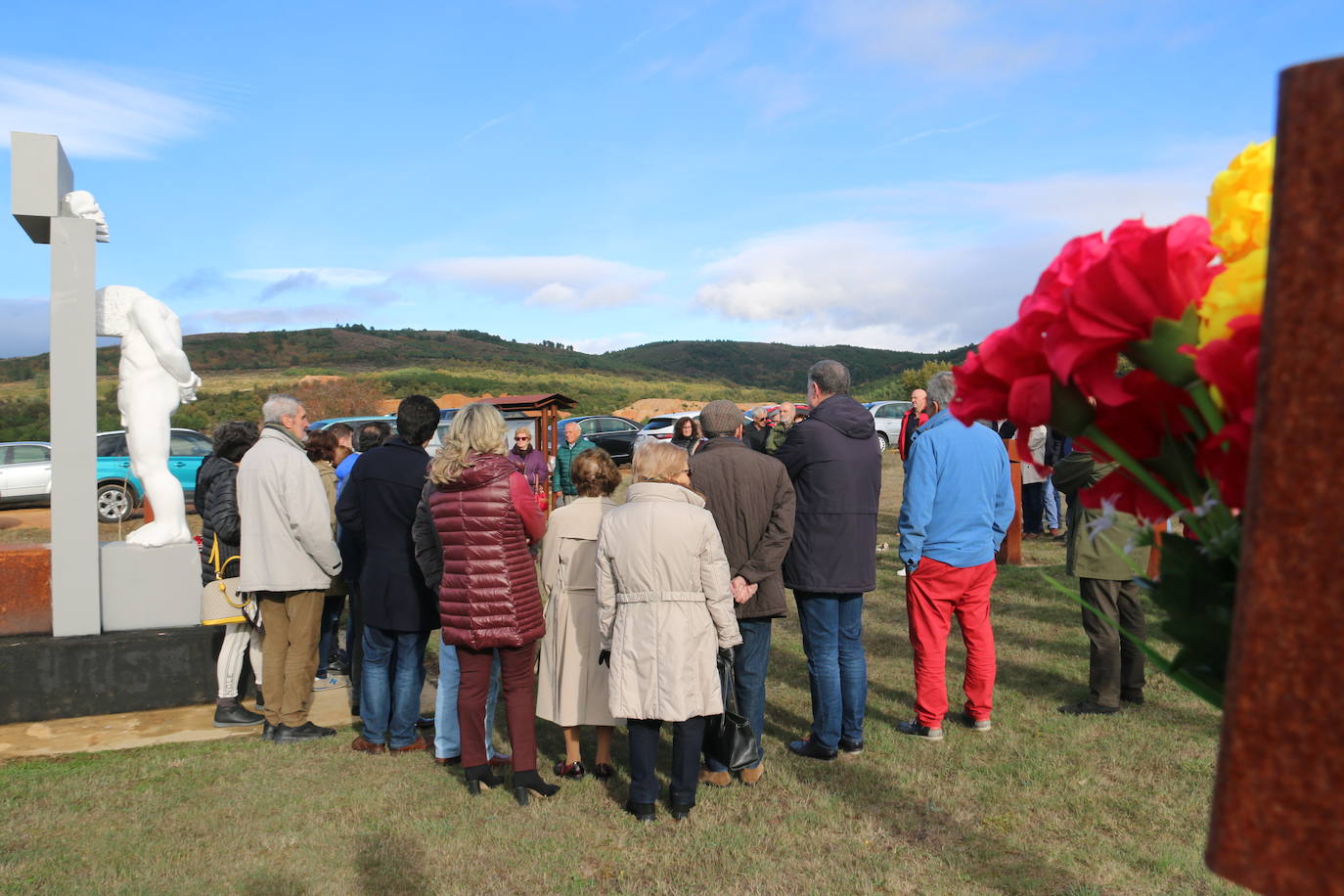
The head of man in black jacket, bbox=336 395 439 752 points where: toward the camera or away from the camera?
away from the camera

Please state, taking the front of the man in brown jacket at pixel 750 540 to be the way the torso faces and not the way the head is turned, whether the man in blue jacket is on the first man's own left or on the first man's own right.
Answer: on the first man's own right

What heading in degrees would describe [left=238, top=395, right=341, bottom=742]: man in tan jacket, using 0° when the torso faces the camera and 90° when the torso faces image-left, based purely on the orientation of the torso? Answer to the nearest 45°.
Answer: approximately 225°

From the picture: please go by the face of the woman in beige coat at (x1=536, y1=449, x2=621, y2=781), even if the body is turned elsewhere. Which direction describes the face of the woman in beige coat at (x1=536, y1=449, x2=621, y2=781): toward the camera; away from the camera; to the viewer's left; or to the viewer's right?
away from the camera

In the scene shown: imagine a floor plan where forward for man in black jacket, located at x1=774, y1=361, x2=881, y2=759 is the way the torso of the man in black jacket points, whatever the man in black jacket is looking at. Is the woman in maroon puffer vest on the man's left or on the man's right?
on the man's left

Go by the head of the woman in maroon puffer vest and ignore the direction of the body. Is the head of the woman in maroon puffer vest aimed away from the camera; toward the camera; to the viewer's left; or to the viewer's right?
away from the camera

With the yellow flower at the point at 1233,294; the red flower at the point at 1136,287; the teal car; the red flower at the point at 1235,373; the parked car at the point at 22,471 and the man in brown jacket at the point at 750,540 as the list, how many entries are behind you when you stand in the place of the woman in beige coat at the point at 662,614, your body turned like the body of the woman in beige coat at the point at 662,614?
3

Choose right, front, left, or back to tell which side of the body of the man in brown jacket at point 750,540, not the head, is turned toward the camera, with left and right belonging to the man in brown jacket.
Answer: back

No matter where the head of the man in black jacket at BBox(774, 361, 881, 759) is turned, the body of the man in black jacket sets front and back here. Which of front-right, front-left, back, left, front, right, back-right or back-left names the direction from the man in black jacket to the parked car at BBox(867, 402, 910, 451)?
front-right

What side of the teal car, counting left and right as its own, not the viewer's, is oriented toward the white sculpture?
right

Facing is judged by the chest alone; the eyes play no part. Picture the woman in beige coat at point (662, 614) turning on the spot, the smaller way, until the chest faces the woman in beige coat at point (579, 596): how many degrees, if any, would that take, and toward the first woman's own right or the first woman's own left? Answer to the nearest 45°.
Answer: approximately 45° to the first woman's own left

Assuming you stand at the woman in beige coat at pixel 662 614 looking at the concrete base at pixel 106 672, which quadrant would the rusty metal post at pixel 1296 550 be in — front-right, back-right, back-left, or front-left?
back-left

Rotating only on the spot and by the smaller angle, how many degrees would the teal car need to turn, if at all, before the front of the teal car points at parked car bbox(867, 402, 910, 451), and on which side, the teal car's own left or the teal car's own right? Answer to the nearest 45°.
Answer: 0° — it already faces it

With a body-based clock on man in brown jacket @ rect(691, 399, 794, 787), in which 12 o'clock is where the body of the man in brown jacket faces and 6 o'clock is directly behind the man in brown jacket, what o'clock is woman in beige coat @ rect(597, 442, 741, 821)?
The woman in beige coat is roughly at 7 o'clock from the man in brown jacket.

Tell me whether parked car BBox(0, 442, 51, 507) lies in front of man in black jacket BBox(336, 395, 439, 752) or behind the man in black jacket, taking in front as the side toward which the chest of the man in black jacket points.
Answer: in front

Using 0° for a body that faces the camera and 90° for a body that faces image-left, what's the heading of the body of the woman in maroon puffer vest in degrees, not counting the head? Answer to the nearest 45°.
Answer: approximately 225°

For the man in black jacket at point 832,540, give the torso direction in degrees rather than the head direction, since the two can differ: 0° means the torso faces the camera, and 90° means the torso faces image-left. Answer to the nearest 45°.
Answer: approximately 135°

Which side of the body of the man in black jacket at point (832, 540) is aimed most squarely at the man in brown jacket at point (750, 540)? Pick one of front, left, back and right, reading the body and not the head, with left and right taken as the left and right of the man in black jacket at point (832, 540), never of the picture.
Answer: left

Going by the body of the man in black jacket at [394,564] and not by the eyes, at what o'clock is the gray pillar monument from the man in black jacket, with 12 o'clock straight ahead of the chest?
The gray pillar monument is roughly at 10 o'clock from the man in black jacket.

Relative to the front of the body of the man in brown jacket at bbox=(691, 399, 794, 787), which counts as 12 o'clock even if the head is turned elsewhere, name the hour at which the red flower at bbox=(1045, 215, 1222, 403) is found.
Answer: The red flower is roughly at 6 o'clock from the man in brown jacket.

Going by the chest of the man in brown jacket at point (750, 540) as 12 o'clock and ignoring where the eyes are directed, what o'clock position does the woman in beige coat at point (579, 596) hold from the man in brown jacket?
The woman in beige coat is roughly at 9 o'clock from the man in brown jacket.

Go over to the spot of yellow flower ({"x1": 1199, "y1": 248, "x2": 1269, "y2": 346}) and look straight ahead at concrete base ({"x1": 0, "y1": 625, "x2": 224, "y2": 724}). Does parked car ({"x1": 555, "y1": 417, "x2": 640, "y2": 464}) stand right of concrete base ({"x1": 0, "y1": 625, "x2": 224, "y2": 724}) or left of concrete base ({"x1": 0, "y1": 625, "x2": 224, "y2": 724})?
right
